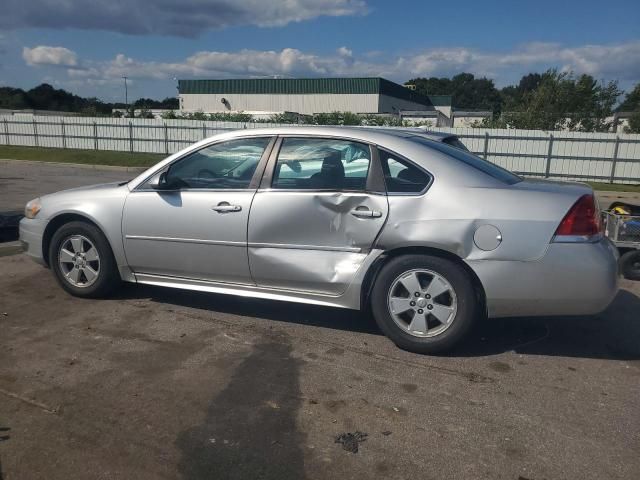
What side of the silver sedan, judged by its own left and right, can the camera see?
left

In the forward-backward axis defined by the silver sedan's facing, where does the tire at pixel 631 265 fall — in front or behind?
behind

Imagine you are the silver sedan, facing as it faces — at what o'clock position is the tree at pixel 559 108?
The tree is roughly at 4 o'clock from the silver sedan.

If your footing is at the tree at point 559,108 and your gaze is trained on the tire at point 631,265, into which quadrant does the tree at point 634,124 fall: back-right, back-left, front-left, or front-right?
back-left

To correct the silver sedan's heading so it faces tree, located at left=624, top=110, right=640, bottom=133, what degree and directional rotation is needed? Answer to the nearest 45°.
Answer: approximately 135° to its right

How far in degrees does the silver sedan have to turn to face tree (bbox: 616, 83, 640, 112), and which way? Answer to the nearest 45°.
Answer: approximately 135° to its right

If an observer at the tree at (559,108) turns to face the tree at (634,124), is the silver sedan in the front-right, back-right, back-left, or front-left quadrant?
back-right
